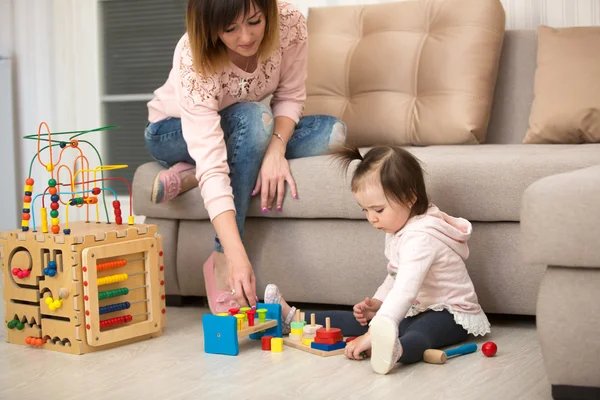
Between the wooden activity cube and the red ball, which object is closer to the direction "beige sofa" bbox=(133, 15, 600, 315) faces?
the red ball

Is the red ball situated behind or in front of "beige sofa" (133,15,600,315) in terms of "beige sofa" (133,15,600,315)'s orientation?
in front

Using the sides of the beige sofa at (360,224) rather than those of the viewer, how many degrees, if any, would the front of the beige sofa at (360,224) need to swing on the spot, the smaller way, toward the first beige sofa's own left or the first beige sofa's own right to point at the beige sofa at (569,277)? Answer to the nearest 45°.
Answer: approximately 45° to the first beige sofa's own left

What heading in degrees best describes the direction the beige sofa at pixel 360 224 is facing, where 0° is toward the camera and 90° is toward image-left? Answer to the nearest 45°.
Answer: approximately 0°

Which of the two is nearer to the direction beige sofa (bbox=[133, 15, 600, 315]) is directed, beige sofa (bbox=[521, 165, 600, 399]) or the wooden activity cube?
the beige sofa
